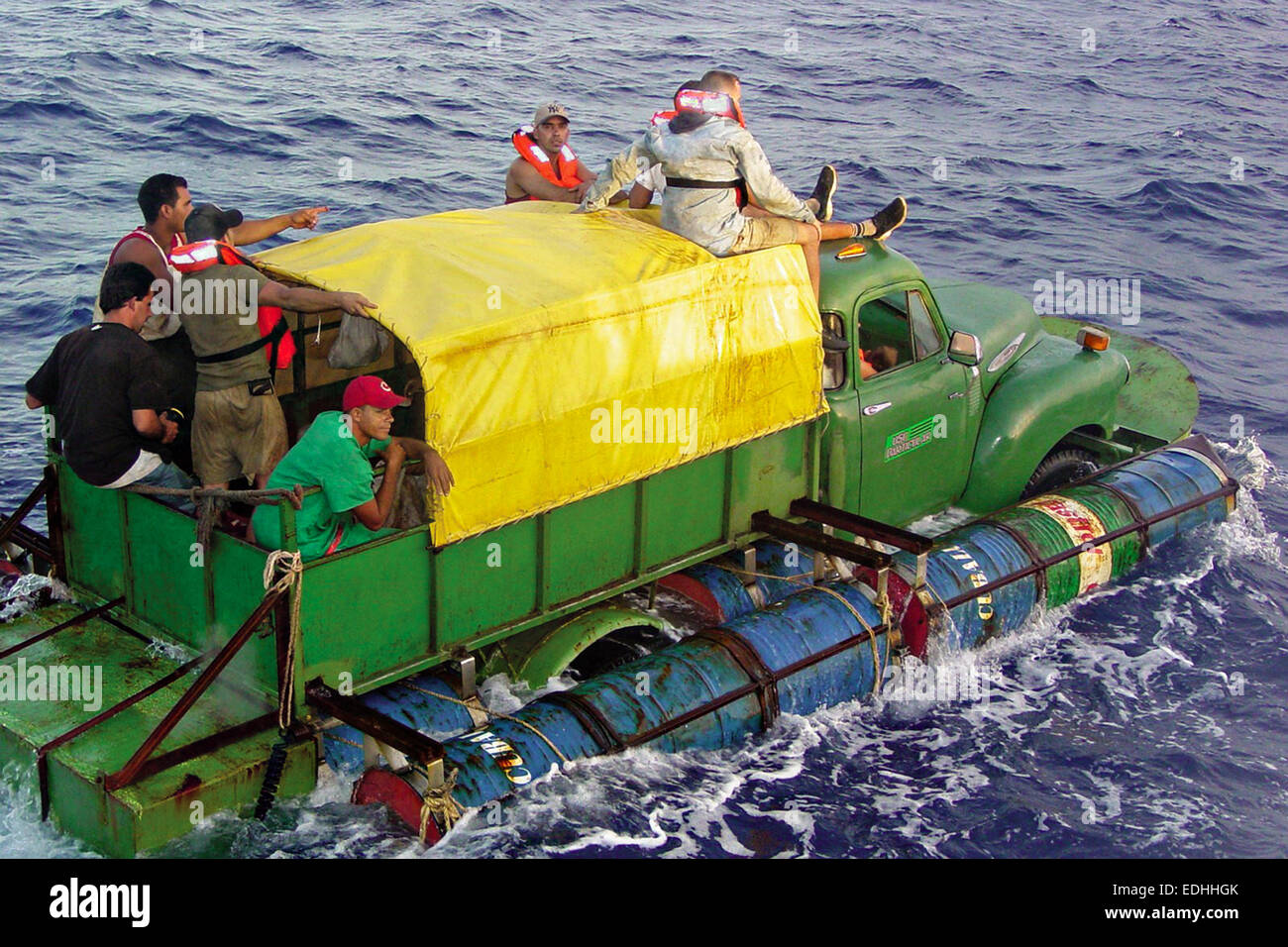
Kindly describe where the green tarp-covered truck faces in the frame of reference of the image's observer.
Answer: facing away from the viewer and to the right of the viewer

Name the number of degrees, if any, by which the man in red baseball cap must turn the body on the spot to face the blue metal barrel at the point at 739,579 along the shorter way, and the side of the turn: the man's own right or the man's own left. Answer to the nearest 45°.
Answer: approximately 45° to the man's own left

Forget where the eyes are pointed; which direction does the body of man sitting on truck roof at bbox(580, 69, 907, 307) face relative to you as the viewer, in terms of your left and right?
facing away from the viewer and to the right of the viewer
